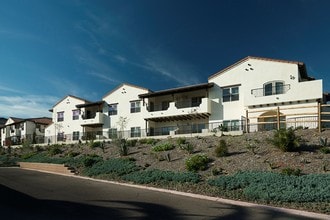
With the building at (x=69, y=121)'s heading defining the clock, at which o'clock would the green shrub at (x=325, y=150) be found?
The green shrub is roughly at 10 o'clock from the building.

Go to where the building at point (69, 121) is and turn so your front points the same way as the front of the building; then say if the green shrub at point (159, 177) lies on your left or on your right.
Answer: on your left

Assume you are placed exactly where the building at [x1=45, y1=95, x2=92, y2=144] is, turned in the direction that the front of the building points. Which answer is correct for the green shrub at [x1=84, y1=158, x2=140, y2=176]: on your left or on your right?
on your left

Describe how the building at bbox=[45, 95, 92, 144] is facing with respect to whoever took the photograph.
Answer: facing the viewer and to the left of the viewer

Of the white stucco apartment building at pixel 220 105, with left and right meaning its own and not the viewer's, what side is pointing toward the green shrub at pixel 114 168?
front

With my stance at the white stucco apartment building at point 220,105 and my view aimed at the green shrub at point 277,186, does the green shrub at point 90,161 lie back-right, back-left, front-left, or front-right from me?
front-right

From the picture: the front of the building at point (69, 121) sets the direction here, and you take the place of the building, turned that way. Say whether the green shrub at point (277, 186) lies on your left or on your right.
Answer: on your left
